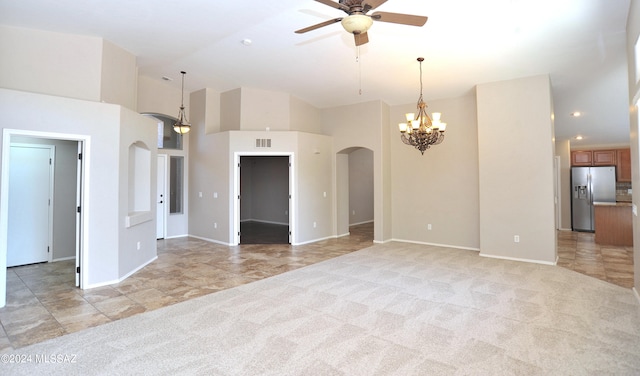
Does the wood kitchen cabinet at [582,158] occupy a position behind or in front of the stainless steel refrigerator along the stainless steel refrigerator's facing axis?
behind

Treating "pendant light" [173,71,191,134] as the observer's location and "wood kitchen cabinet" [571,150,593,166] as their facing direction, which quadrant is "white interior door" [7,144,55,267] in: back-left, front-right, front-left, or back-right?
back-right

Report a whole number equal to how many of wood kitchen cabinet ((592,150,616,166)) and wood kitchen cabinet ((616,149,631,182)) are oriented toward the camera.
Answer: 2

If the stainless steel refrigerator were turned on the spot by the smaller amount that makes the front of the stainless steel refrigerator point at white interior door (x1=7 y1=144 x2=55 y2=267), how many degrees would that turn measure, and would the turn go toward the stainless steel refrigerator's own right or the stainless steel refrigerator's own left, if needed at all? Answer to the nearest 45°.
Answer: approximately 45° to the stainless steel refrigerator's own right

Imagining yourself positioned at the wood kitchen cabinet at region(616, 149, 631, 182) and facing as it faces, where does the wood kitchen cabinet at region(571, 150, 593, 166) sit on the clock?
the wood kitchen cabinet at region(571, 150, 593, 166) is roughly at 3 o'clock from the wood kitchen cabinet at region(616, 149, 631, 182).

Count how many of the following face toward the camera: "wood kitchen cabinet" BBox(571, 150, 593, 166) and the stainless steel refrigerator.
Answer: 2

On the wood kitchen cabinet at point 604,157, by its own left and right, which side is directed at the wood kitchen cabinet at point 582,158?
right

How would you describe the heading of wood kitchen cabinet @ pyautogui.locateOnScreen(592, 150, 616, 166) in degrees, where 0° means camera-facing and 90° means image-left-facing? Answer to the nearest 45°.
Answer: approximately 0°

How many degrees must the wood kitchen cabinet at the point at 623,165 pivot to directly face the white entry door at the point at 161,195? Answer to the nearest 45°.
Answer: approximately 45° to its right

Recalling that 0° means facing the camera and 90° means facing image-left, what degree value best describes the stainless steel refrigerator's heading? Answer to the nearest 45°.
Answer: approximately 0°

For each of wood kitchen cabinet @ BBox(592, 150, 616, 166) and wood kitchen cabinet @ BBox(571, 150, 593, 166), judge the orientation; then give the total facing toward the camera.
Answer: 2
